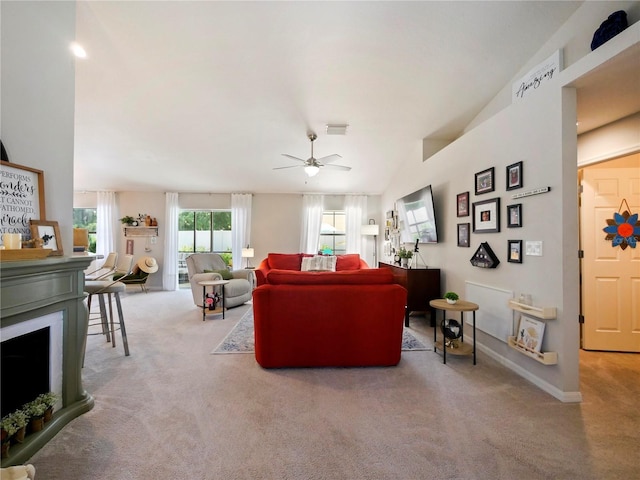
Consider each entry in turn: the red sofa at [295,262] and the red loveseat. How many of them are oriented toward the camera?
1

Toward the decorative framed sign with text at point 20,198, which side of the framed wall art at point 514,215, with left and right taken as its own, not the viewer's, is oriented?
front

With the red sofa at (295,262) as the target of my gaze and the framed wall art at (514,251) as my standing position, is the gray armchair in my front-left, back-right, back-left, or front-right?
front-left

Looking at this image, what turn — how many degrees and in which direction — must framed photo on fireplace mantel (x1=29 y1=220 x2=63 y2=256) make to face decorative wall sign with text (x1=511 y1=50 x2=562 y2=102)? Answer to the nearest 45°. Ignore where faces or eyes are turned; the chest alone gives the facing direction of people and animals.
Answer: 0° — it already faces it

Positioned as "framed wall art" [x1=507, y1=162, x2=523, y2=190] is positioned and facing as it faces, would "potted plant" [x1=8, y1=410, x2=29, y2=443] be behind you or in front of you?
in front

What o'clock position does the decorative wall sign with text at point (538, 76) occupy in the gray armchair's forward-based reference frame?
The decorative wall sign with text is roughly at 12 o'clock from the gray armchair.

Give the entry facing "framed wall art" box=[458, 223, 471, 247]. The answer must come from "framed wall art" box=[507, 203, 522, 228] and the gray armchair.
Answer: the gray armchair

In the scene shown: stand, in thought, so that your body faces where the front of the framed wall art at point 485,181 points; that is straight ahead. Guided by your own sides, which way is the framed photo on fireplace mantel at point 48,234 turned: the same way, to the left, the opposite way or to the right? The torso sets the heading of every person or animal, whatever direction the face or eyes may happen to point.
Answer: the opposite way

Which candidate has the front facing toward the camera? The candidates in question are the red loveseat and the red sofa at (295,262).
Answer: the red sofa

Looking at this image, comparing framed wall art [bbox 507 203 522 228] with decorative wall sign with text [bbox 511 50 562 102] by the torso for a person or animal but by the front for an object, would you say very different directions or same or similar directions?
same or similar directions

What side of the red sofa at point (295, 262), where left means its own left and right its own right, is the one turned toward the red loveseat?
front

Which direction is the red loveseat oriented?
away from the camera

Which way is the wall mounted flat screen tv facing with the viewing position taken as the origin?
facing the viewer and to the left of the viewer

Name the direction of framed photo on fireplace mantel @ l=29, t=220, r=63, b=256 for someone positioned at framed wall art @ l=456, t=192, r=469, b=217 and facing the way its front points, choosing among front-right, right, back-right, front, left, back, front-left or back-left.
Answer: front

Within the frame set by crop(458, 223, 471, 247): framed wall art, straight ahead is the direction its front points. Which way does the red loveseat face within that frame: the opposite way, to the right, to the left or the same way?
to the right

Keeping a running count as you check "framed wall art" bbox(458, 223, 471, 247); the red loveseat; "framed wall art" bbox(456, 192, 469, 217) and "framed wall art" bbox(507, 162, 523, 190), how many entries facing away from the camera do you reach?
1

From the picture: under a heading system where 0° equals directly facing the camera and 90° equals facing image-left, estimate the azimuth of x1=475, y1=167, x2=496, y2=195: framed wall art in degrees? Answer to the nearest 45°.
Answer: approximately 45°

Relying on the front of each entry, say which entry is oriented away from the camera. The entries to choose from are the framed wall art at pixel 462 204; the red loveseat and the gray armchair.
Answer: the red loveseat
